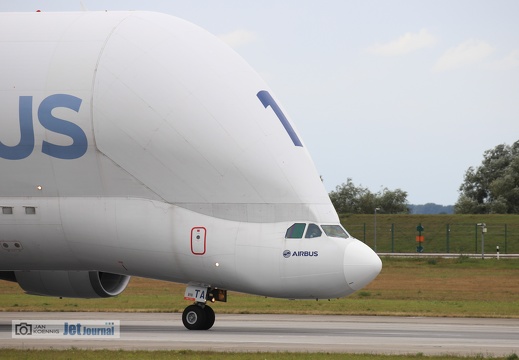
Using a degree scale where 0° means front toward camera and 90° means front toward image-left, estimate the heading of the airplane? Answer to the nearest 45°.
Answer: approximately 270°
